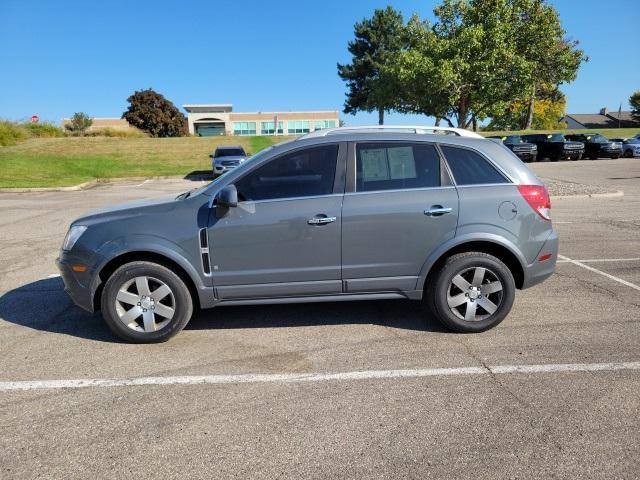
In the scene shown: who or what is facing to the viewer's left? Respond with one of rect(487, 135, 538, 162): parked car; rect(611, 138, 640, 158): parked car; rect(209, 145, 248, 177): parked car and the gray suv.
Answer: the gray suv

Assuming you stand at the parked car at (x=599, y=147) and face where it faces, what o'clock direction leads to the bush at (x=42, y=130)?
The bush is roughly at 4 o'clock from the parked car.

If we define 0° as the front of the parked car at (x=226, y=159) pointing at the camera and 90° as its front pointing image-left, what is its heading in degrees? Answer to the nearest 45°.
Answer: approximately 0°

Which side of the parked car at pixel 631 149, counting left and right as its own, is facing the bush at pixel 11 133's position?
right

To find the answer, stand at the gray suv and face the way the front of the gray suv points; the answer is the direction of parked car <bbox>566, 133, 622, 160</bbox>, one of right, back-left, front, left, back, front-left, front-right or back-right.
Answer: back-right

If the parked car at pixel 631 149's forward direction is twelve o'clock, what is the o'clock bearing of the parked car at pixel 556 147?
the parked car at pixel 556 147 is roughly at 3 o'clock from the parked car at pixel 631 149.

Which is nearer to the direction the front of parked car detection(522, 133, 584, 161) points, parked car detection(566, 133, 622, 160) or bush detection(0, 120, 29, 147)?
the parked car

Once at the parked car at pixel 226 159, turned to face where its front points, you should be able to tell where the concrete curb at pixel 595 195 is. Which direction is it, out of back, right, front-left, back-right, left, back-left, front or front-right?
front-left

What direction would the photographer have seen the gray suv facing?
facing to the left of the viewer

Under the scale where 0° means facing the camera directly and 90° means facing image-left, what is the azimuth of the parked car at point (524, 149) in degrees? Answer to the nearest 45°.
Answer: approximately 315°

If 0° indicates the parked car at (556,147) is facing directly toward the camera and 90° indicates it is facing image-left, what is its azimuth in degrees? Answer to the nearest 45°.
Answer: approximately 315°

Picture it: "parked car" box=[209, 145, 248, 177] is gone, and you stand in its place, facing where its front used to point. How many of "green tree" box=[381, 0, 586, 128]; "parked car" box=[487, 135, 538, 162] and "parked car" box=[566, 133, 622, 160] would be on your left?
3
